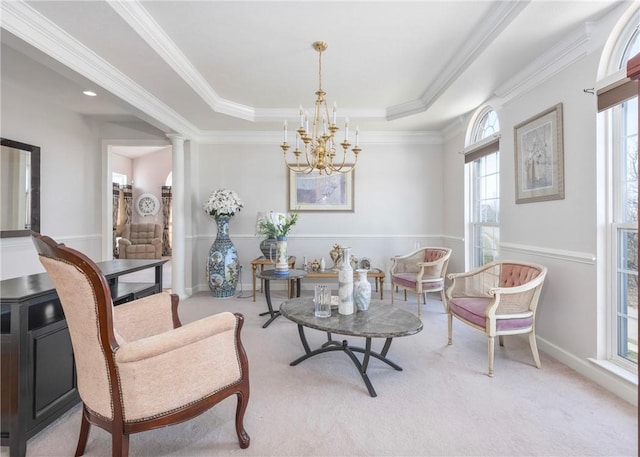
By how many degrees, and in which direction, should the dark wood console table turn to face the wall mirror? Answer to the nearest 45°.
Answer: approximately 135° to its left

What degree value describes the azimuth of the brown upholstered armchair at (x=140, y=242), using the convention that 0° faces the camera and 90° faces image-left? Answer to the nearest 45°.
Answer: approximately 0°

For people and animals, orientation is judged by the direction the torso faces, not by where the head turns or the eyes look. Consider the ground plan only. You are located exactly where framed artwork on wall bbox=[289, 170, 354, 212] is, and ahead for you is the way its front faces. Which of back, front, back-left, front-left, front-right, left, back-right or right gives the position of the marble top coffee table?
front

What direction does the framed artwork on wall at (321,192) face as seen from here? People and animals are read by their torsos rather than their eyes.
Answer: toward the camera

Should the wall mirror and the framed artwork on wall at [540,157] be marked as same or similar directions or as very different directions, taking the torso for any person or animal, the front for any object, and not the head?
very different directions

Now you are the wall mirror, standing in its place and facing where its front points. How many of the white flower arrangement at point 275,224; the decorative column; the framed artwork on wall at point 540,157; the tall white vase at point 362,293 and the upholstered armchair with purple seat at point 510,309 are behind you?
0

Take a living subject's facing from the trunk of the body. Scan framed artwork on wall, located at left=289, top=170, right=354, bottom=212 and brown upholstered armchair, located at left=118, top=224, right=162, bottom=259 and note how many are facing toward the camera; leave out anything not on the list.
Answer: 2

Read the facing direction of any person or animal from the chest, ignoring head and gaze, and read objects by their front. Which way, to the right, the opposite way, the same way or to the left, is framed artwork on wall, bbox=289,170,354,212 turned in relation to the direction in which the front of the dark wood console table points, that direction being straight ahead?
to the right

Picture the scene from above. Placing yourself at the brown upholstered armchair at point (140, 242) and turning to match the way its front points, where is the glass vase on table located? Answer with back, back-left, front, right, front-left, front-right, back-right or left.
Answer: front

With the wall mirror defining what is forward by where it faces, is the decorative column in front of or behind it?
in front

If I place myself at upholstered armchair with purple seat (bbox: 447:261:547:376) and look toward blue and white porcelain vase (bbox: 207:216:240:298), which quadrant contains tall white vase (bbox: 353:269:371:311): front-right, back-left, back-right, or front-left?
front-left

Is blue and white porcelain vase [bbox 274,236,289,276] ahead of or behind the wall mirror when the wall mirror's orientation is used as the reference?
ahead

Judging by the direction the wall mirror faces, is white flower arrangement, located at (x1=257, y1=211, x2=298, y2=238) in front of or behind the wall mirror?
in front

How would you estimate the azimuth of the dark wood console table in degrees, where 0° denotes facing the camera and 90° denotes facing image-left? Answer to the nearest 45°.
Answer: approximately 315°
